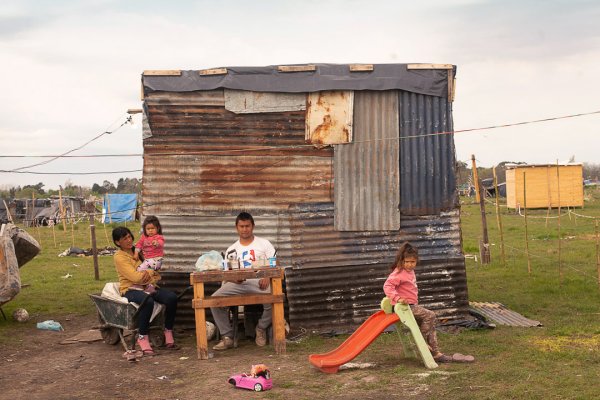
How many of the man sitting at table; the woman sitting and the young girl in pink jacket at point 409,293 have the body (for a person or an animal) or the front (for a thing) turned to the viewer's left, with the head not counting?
0

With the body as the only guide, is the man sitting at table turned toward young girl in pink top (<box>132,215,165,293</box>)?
no

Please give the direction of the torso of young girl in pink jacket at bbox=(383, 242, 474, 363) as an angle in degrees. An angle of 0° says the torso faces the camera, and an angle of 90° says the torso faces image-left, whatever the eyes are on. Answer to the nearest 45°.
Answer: approximately 315°

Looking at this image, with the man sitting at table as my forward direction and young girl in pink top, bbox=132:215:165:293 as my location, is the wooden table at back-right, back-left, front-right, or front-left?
front-right

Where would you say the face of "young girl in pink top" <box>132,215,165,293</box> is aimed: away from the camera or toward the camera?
toward the camera

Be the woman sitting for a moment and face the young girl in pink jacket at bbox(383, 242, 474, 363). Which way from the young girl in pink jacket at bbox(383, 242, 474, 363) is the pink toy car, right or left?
right

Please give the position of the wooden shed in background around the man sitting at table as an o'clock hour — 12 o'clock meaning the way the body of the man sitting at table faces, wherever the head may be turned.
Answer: The wooden shed in background is roughly at 7 o'clock from the man sitting at table.

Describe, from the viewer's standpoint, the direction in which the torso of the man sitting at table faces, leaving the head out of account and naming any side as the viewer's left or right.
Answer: facing the viewer

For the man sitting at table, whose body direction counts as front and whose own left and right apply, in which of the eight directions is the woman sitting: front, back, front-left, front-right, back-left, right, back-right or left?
right

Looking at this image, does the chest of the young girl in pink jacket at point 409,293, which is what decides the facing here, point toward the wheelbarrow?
no

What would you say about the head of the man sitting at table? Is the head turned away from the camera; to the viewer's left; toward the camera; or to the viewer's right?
toward the camera

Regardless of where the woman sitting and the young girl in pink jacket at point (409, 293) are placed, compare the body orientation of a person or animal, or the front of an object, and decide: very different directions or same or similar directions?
same or similar directions

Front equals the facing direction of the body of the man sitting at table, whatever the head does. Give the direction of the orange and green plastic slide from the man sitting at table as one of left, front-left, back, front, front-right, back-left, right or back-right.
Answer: front-left

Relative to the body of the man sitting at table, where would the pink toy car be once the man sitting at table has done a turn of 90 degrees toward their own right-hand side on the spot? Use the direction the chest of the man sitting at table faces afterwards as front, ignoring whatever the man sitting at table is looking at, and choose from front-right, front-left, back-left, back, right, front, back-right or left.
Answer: left

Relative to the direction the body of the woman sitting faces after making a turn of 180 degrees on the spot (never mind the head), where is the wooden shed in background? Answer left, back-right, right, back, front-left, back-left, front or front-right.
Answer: right

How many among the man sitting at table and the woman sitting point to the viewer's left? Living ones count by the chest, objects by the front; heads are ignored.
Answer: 0

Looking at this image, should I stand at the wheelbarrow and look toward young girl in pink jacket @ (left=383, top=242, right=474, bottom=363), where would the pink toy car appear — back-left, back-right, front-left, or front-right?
front-right
